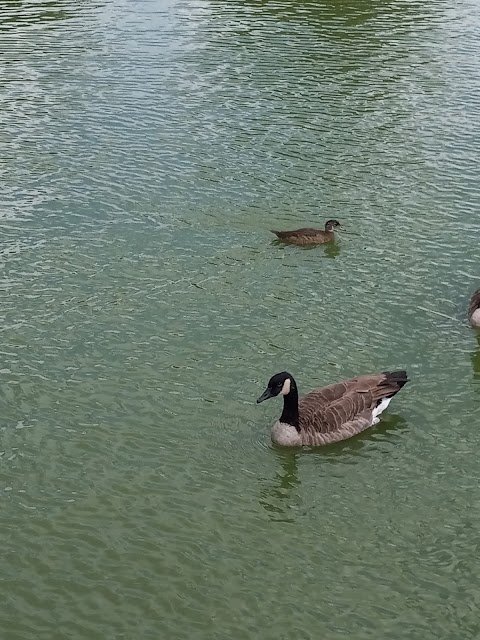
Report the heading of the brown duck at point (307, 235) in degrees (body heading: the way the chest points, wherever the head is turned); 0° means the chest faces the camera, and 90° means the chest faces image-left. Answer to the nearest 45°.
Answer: approximately 270°

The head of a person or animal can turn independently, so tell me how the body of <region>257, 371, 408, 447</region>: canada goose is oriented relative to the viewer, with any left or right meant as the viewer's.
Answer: facing the viewer and to the left of the viewer

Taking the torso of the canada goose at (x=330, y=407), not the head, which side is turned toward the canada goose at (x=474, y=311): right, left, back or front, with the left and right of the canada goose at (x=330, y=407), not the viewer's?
back
